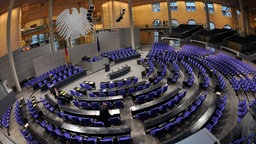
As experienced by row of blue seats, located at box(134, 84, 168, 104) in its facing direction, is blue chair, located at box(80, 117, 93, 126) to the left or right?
on its left

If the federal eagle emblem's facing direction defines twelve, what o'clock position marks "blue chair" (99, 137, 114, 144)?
The blue chair is roughly at 12 o'clock from the federal eagle emblem.

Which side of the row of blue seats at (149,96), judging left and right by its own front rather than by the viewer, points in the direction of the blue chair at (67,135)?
left

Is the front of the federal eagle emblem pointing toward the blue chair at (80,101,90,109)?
yes

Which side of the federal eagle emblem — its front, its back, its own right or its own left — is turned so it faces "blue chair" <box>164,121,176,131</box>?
front

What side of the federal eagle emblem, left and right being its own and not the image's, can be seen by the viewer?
front

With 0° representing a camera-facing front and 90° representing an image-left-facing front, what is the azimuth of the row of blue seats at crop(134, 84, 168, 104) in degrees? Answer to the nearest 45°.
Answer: approximately 135°

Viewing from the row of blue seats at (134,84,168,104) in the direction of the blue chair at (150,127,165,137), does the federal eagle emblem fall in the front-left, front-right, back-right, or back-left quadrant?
back-right

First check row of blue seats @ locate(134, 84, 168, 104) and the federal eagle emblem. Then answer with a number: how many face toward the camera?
1

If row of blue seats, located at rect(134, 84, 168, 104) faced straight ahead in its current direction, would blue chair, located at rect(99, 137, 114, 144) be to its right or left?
on its left

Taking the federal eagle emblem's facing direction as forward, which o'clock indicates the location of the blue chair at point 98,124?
The blue chair is roughly at 12 o'clock from the federal eagle emblem.
